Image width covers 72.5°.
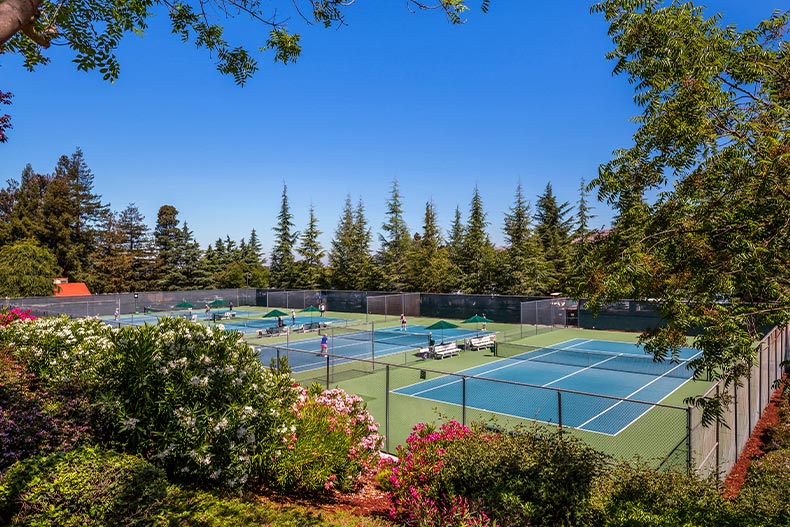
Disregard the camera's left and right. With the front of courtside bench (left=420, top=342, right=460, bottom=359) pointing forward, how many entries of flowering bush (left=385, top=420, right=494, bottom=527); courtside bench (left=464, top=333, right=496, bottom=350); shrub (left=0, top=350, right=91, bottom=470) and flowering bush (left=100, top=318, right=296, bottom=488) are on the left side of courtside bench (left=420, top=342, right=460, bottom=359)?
1

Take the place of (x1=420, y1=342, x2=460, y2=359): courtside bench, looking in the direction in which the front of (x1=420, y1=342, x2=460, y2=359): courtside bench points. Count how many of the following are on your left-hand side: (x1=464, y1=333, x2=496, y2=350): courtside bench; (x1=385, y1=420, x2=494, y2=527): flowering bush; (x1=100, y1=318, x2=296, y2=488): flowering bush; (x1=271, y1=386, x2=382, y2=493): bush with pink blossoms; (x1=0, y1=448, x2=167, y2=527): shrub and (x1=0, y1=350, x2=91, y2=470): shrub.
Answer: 1

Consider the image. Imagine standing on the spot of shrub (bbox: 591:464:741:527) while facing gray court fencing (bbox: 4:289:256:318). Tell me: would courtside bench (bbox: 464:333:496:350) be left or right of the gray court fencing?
right

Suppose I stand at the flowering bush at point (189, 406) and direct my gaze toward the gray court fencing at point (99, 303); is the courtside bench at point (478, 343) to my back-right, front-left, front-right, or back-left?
front-right

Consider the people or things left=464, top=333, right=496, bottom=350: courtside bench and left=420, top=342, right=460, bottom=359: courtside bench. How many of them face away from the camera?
0

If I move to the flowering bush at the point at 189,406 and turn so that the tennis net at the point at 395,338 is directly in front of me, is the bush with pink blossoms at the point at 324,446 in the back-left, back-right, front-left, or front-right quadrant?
front-right

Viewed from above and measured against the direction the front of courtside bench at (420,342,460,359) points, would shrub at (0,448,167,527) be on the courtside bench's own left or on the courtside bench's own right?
on the courtside bench's own right

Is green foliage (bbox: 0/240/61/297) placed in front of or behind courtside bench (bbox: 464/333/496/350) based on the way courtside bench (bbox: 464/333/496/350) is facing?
behind

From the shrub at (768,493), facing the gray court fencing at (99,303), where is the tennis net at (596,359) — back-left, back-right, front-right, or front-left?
front-right

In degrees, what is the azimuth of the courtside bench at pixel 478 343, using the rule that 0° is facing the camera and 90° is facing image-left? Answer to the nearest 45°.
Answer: approximately 315°

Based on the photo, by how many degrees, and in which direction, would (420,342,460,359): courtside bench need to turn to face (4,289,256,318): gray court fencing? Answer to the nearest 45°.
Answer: approximately 180°

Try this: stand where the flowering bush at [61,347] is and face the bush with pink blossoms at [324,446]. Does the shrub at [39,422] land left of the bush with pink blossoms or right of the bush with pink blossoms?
right

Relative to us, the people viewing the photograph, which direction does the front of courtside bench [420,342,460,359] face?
facing the viewer and to the right of the viewer
